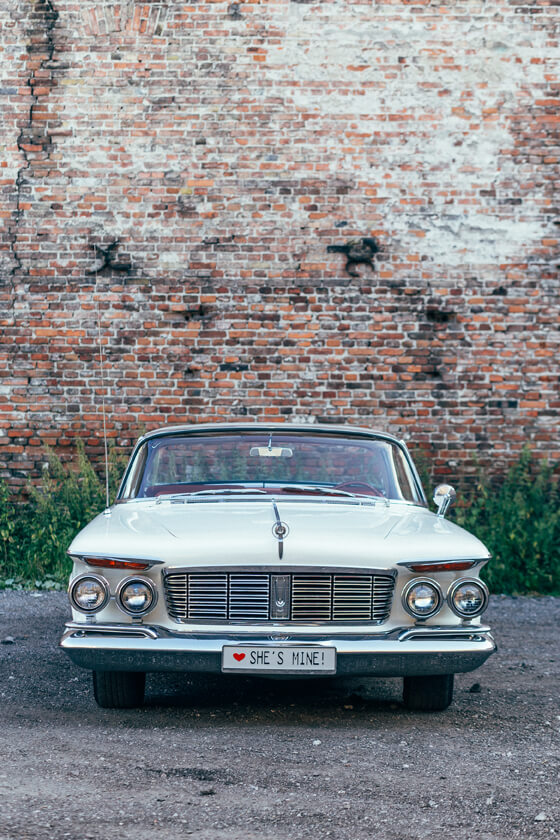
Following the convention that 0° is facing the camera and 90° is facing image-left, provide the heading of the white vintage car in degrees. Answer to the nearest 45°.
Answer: approximately 0°
